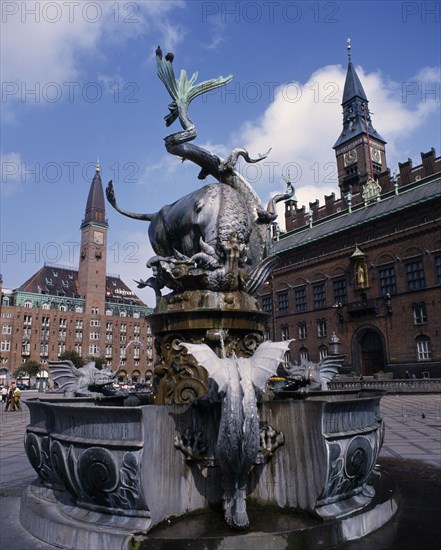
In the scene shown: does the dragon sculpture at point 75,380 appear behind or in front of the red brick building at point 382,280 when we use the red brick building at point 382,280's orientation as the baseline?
in front

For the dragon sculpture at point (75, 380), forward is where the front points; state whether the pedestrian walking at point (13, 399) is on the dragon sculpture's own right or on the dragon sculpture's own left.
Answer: on the dragon sculpture's own left

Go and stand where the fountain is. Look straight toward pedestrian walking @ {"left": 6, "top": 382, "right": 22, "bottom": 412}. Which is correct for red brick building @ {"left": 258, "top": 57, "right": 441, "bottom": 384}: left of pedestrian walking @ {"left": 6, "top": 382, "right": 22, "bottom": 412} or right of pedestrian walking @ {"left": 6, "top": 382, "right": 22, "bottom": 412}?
right

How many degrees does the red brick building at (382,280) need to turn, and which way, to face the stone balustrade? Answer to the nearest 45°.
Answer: approximately 45° to its left

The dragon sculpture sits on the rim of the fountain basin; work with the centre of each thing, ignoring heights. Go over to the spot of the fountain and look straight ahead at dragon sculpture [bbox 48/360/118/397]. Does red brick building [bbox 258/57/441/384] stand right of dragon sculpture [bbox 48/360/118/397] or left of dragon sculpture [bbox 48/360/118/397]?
right

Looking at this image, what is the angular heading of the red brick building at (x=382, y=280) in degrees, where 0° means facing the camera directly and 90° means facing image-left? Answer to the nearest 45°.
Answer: approximately 45°

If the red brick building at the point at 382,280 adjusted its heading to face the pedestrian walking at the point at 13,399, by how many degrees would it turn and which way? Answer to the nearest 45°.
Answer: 0° — it already faces them
